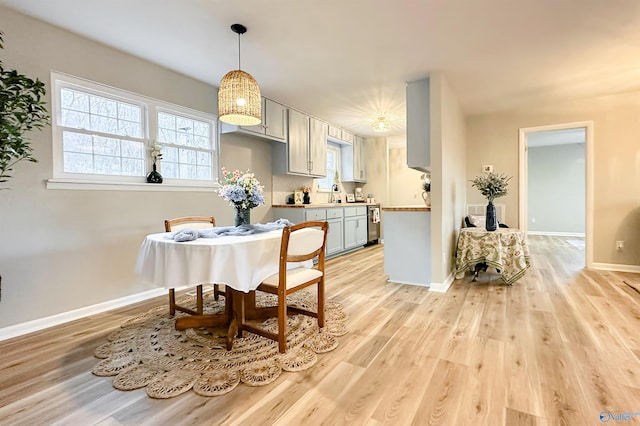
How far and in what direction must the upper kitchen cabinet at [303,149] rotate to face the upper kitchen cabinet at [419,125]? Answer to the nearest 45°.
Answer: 0° — it already faces it

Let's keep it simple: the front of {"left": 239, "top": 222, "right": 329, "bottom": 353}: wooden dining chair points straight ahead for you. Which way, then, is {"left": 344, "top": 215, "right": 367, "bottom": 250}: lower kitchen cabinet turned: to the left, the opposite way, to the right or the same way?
the opposite way

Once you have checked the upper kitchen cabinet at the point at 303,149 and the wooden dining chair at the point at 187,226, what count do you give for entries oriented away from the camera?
0

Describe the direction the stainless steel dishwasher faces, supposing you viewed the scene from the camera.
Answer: facing the viewer and to the right of the viewer

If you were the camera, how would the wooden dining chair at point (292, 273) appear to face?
facing away from the viewer and to the left of the viewer

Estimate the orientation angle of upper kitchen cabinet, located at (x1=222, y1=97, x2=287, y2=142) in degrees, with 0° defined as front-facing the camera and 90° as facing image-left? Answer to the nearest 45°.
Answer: approximately 315°

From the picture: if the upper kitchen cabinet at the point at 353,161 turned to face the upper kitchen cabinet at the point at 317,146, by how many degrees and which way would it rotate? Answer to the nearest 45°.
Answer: approximately 90° to its right

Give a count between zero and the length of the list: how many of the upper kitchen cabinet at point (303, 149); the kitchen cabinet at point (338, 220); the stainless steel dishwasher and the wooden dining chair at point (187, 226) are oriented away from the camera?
0

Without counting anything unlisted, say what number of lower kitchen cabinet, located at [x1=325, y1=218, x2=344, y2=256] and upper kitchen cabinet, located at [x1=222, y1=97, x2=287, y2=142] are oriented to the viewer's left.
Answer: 0

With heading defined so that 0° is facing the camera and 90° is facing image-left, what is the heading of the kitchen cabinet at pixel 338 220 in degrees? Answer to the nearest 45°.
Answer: approximately 315°
